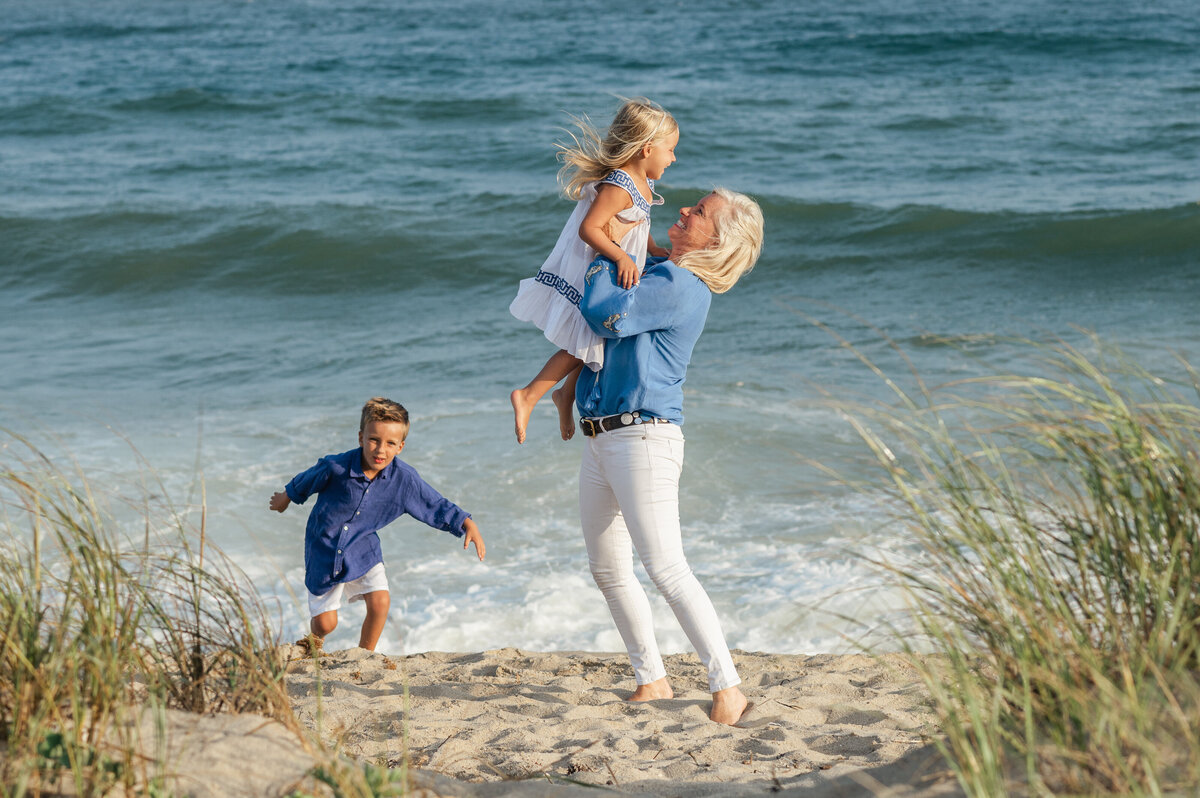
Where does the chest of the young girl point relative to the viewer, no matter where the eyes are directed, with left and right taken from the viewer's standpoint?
facing to the right of the viewer

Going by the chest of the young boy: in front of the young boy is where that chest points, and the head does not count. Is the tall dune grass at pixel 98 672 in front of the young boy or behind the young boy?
in front

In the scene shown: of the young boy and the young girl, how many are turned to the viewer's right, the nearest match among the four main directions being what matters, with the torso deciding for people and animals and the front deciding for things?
1

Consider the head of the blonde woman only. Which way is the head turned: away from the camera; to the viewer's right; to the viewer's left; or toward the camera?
to the viewer's left

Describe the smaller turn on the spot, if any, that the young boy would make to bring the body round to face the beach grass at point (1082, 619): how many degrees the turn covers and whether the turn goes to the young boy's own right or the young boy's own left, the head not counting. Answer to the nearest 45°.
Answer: approximately 45° to the young boy's own left

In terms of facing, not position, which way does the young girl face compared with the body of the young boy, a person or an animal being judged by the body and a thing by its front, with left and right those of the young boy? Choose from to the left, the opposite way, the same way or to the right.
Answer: to the left

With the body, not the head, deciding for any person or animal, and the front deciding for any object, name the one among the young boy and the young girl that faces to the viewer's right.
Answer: the young girl

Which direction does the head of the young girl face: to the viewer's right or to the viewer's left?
to the viewer's right

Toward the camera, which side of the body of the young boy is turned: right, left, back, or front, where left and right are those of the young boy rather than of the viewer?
front

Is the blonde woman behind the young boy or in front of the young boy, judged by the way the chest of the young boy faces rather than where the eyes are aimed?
in front

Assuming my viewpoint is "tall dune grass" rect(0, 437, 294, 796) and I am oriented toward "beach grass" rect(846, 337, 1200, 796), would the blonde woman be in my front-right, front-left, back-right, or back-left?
front-left

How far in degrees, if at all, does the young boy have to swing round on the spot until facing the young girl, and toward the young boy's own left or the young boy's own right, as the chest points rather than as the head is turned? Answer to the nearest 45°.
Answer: approximately 45° to the young boy's own left

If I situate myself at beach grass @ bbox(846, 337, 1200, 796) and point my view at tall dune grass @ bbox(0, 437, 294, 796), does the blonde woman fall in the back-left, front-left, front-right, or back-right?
front-right

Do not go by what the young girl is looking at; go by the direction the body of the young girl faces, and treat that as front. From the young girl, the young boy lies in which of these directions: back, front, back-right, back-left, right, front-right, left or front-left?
back-left

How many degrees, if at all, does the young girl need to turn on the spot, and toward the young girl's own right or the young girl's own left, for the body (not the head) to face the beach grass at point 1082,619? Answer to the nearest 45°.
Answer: approximately 45° to the young girl's own right
